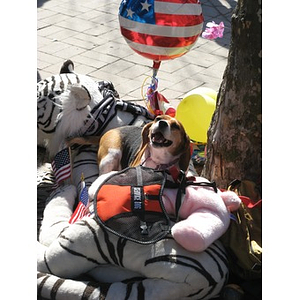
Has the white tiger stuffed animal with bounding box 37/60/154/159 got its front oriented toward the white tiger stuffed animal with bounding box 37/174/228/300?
no

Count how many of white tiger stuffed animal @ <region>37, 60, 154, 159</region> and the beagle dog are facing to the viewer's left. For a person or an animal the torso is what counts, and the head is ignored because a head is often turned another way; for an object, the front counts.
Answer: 1

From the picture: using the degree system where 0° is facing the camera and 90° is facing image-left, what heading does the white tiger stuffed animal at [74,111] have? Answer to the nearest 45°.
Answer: approximately 90°

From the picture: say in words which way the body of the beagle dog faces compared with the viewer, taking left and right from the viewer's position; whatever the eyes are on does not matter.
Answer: facing the viewer and to the right of the viewer

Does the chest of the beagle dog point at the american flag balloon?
no

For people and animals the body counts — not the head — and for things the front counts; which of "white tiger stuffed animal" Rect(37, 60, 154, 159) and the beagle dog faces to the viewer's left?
the white tiger stuffed animal

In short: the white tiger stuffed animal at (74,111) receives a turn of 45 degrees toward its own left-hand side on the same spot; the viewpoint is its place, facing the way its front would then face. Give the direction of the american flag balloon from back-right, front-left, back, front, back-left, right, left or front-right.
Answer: back

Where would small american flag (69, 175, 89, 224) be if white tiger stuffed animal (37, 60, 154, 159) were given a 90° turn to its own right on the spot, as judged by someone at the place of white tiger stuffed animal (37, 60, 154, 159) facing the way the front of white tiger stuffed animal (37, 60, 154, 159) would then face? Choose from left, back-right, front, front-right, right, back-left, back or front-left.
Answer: back

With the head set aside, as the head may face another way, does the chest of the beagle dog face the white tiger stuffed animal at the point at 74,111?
no

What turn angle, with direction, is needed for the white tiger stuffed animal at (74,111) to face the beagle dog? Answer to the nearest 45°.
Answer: approximately 135° to its left
